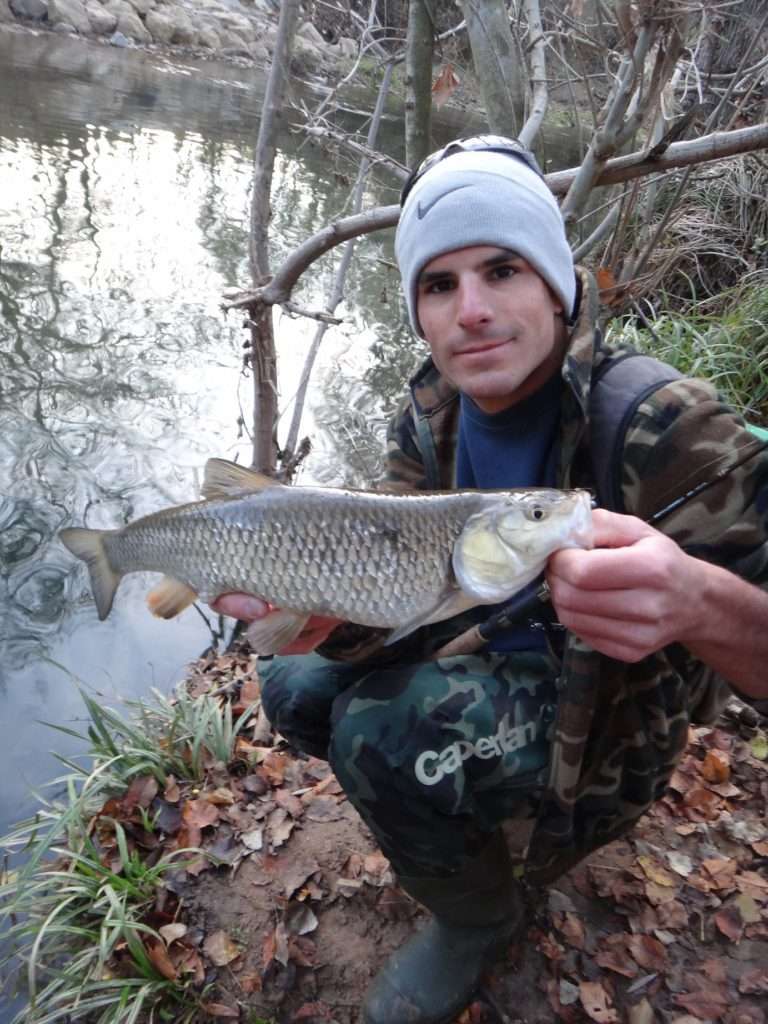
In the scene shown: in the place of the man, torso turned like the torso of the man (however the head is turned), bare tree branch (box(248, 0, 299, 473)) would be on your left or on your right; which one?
on your right

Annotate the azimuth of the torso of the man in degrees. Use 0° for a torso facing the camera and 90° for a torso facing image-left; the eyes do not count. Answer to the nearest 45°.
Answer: approximately 45°

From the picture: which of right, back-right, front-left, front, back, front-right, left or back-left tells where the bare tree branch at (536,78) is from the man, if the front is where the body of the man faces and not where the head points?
back-right

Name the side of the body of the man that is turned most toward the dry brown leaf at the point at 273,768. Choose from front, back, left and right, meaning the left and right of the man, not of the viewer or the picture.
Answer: right

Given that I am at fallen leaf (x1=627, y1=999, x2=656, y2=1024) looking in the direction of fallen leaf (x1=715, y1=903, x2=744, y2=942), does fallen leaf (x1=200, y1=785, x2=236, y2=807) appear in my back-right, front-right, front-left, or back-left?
back-left

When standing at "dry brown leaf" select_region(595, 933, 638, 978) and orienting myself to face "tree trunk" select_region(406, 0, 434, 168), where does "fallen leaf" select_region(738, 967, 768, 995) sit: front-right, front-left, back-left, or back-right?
back-right
